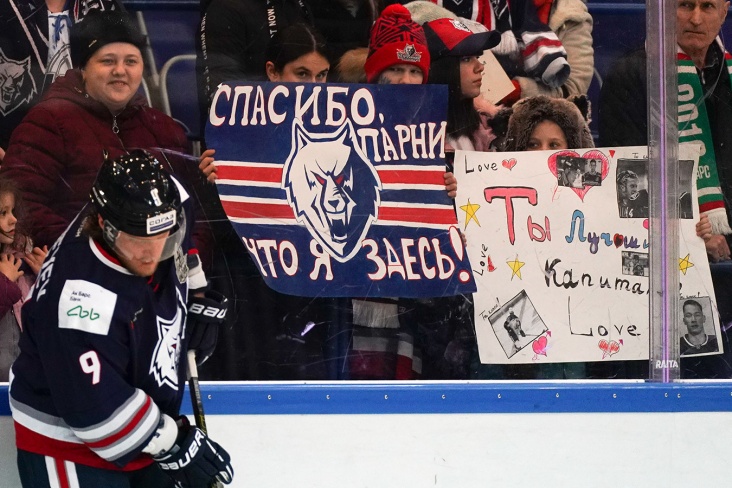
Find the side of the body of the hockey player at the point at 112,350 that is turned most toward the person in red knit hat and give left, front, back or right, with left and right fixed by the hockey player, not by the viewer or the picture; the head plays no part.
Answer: left

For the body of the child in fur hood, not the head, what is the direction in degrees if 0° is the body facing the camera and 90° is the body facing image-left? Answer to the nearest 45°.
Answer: approximately 0°

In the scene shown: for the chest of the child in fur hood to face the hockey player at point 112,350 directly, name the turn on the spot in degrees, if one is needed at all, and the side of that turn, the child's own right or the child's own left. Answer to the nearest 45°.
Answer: approximately 45° to the child's own right

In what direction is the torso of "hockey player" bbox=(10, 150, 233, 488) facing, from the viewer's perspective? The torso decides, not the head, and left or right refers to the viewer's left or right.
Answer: facing the viewer and to the right of the viewer

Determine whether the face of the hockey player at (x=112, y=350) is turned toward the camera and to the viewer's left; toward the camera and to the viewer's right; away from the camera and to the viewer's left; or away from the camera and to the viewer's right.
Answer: toward the camera and to the viewer's right

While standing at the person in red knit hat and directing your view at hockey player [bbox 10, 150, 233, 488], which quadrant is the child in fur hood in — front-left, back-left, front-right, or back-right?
back-left

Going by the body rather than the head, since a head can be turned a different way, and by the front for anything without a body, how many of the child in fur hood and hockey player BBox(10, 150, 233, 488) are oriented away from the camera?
0
